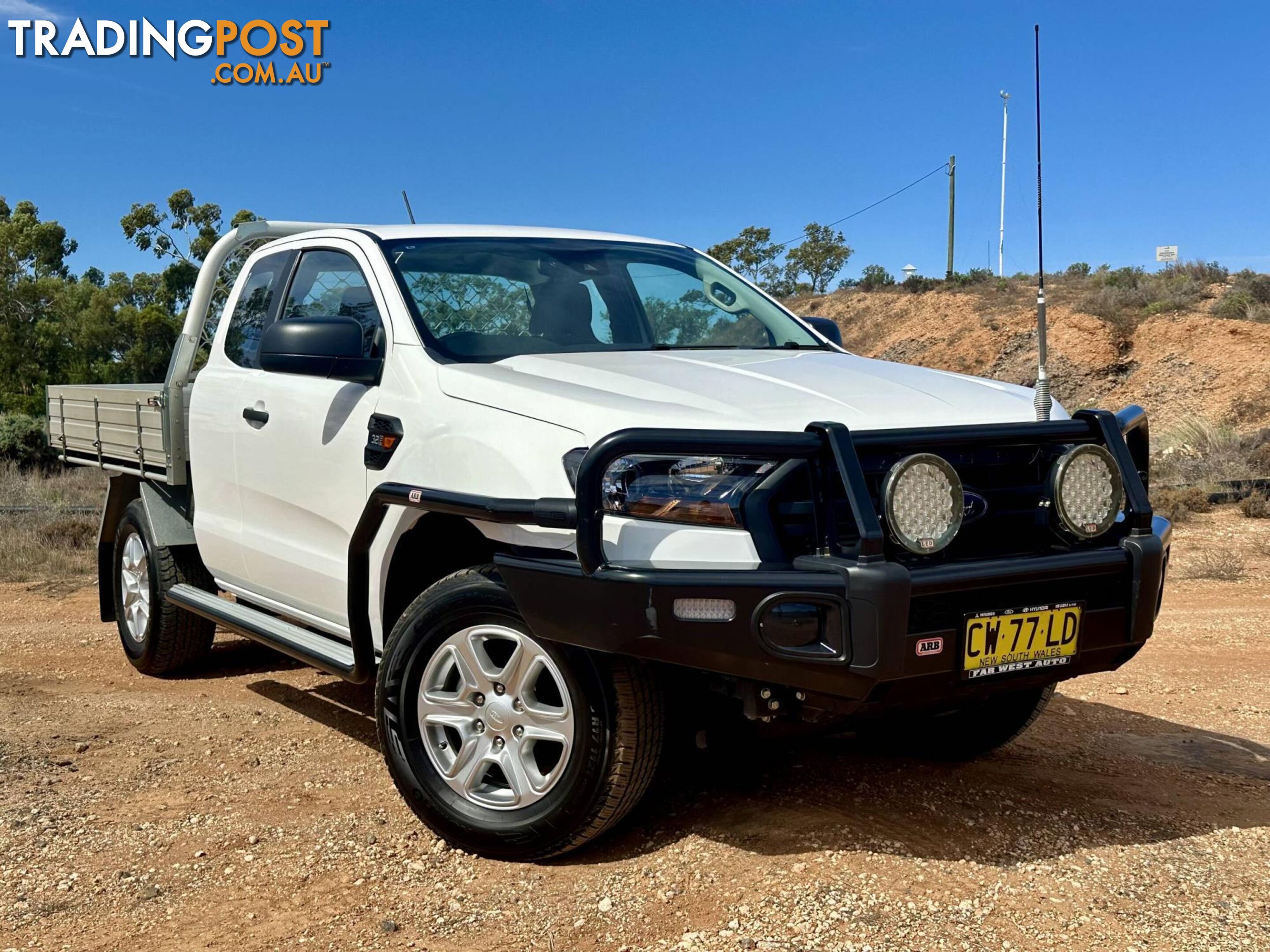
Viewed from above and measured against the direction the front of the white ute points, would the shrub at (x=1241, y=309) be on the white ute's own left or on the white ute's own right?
on the white ute's own left

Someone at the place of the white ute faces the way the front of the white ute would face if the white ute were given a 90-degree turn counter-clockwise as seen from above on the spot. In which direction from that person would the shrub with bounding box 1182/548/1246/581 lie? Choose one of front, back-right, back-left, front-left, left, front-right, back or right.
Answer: front

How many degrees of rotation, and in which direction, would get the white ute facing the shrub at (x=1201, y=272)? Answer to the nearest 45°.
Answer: approximately 90° to its left

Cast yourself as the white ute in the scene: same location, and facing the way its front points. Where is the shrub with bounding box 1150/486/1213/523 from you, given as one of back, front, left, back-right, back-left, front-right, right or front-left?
left

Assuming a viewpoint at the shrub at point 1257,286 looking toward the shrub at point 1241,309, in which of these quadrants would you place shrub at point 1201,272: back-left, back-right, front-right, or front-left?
back-right

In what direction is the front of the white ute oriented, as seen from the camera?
facing the viewer and to the right of the viewer

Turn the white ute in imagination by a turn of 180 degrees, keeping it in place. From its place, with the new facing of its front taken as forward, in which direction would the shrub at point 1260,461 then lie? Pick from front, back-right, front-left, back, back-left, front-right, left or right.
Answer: right

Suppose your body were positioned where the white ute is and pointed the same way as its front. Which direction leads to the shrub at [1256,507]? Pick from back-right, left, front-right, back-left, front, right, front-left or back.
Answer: left

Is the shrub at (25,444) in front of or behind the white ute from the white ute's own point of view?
behind

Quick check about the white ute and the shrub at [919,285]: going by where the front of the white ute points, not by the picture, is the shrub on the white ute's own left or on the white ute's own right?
on the white ute's own left
